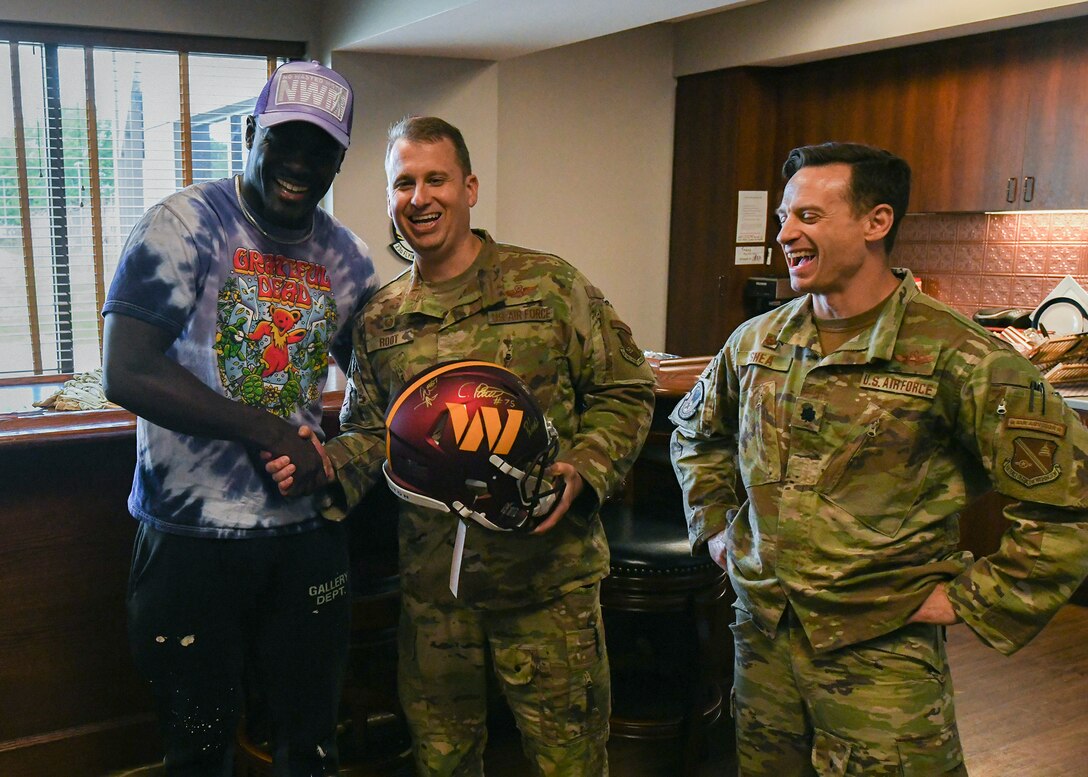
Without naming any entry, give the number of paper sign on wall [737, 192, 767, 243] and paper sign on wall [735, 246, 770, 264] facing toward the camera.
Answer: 2

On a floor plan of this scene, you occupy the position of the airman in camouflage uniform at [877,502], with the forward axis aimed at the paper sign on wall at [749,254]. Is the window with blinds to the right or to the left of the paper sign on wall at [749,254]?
left

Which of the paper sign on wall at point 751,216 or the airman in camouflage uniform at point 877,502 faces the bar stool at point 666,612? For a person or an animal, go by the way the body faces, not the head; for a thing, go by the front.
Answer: the paper sign on wall

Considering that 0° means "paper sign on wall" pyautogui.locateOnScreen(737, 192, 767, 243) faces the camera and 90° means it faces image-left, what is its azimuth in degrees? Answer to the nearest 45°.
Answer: approximately 0°

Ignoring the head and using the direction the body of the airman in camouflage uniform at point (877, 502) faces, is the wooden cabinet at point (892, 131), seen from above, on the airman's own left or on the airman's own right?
on the airman's own right

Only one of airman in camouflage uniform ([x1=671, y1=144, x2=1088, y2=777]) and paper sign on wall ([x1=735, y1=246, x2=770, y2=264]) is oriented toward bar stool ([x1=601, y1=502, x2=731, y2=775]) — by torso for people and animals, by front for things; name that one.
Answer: the paper sign on wall

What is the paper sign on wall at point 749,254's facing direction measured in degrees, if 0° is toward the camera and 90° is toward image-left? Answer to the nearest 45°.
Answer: approximately 0°

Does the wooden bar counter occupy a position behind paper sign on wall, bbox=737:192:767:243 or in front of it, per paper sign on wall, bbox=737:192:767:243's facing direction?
in front

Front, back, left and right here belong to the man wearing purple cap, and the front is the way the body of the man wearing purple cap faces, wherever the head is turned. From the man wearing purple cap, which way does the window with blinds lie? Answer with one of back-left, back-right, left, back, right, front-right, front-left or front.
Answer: back-left

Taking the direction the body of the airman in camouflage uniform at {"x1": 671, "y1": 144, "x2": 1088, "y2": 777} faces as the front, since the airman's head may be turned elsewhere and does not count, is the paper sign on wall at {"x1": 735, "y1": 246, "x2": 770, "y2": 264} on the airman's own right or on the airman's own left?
on the airman's own right
